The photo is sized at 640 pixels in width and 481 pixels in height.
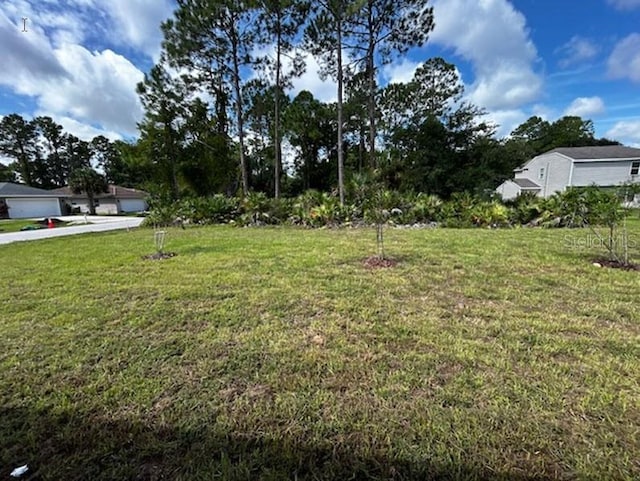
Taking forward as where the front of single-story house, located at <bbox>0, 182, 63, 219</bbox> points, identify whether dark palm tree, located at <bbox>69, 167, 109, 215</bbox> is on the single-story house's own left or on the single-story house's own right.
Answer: on the single-story house's own left

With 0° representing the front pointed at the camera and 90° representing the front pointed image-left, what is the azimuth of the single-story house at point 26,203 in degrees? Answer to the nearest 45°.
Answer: approximately 0°

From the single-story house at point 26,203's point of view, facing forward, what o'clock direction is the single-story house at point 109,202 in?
the single-story house at point 109,202 is roughly at 8 o'clock from the single-story house at point 26,203.

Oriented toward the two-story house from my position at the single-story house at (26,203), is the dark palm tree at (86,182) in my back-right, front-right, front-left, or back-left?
front-left

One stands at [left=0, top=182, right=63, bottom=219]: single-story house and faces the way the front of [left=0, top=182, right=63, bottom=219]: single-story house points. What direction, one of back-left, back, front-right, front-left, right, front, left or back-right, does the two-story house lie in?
front-left

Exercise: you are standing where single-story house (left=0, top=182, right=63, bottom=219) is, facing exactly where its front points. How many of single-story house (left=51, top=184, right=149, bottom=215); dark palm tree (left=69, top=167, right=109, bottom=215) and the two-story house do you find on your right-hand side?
0

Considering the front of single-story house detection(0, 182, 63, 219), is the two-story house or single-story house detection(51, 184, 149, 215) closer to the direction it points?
the two-story house
